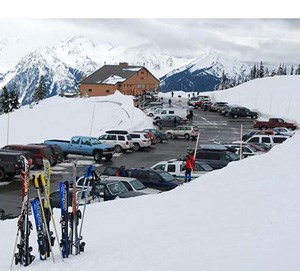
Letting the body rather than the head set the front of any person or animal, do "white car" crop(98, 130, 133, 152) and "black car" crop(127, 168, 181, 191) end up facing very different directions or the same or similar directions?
very different directions

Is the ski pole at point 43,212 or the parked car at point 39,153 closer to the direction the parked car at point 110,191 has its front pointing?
the ski pole
